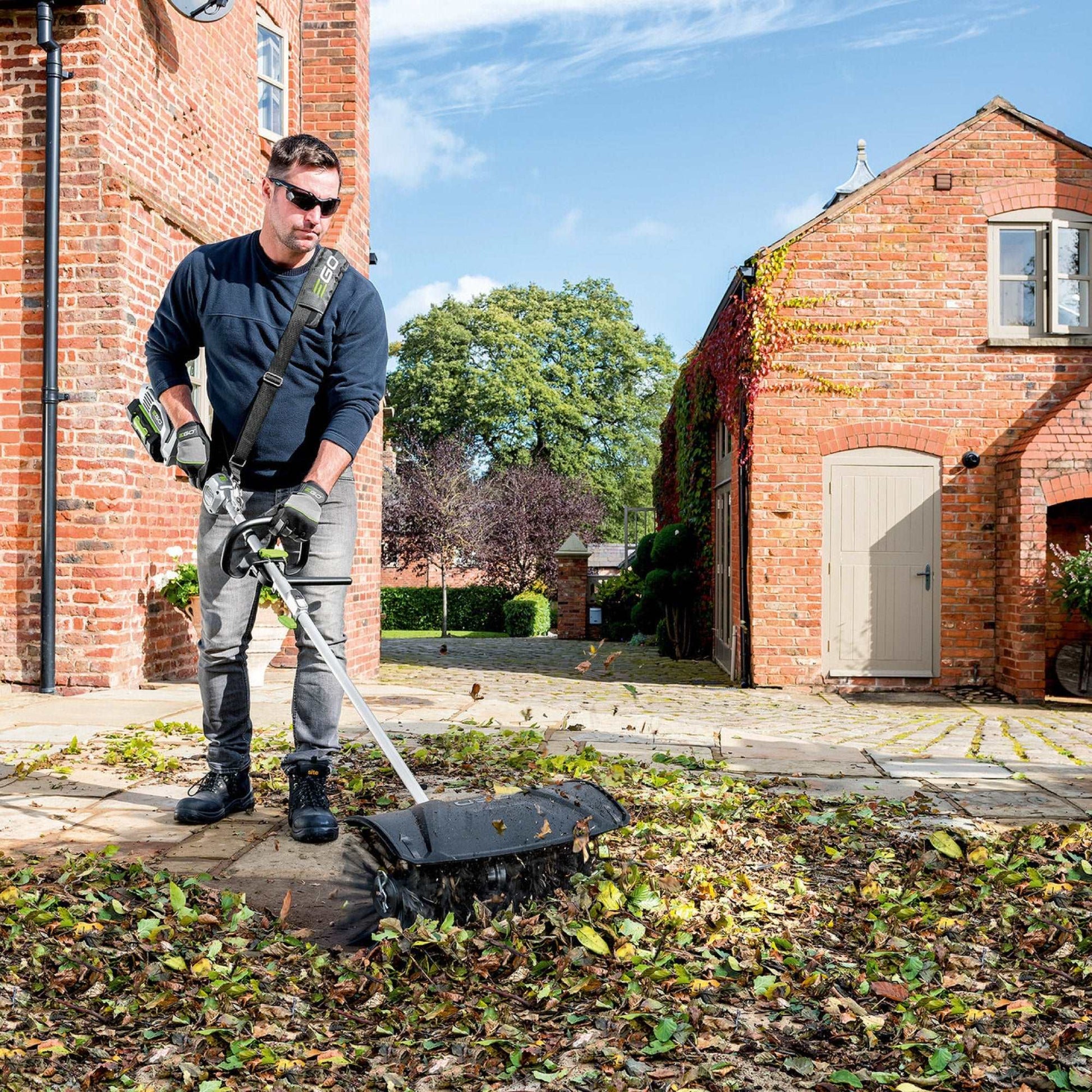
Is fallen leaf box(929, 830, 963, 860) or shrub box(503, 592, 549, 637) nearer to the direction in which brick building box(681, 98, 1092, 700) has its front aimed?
the fallen leaf

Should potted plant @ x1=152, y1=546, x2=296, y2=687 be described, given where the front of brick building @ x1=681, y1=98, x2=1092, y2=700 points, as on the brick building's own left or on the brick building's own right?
on the brick building's own right

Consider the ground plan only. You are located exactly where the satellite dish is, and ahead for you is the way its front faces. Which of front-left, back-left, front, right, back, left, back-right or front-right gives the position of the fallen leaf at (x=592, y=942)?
front-right

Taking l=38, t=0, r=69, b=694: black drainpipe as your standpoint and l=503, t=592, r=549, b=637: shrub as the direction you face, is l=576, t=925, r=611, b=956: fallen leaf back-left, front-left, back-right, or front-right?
back-right

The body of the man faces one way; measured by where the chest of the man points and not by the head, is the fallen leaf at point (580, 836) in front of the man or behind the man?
in front

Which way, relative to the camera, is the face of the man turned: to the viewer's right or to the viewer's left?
to the viewer's right

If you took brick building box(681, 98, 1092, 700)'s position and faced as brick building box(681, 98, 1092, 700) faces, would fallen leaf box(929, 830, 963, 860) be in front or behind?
in front

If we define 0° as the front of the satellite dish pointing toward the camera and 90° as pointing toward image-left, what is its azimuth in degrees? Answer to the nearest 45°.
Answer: approximately 315°

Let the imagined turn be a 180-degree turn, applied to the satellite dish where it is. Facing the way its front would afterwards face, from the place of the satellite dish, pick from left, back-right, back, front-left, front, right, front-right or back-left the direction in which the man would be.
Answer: back-left

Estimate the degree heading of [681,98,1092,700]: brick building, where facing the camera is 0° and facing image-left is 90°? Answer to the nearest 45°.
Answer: approximately 0°

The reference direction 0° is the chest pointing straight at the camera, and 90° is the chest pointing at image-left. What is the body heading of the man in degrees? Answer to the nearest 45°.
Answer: approximately 0°

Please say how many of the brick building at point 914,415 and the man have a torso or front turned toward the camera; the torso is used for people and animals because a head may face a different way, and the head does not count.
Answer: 2

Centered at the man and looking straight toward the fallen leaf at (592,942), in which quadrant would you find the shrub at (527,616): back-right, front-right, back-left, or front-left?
back-left
